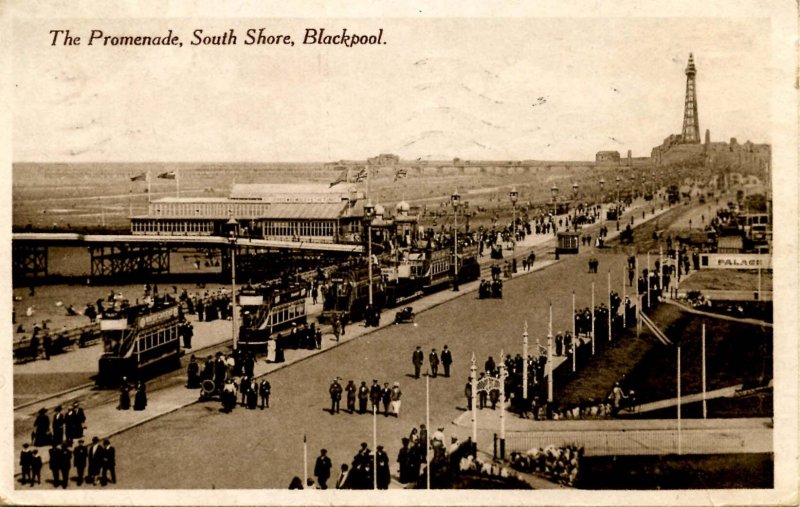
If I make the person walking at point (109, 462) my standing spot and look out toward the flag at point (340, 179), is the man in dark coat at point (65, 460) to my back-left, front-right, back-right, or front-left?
back-left

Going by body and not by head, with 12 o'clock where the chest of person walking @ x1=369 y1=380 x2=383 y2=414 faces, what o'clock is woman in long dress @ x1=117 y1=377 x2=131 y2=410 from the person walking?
The woman in long dress is roughly at 3 o'clock from the person walking.
